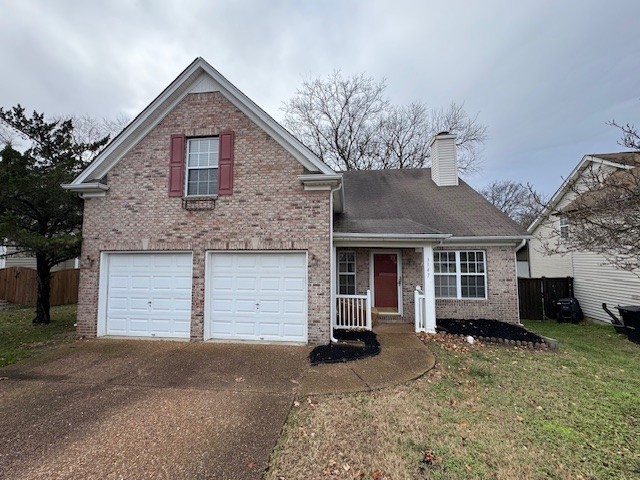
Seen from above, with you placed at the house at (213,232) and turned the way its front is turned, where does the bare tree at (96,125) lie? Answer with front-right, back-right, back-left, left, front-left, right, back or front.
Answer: back-right

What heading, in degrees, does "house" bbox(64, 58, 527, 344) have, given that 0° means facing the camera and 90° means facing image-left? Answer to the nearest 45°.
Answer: approximately 0°

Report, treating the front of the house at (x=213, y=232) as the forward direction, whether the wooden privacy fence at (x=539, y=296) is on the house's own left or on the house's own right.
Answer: on the house's own left

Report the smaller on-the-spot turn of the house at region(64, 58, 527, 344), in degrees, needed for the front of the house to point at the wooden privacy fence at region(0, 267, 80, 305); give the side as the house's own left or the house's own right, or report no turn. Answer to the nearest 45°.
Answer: approximately 135° to the house's own right

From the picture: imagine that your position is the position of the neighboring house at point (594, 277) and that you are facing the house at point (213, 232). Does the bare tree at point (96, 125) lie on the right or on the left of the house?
right

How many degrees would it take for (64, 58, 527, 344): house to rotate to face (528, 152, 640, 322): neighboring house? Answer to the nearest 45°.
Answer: approximately 90° to its left
